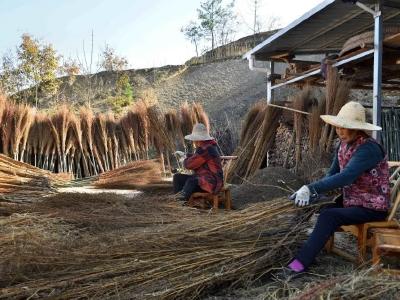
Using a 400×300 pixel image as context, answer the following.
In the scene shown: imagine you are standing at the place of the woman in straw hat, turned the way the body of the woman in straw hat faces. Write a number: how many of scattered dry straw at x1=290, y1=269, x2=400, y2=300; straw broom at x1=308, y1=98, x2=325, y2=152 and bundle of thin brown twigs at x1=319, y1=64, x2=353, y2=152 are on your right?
2

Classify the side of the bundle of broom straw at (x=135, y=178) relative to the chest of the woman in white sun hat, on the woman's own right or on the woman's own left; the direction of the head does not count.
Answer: on the woman's own right

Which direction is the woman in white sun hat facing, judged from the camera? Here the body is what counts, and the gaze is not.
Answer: to the viewer's left

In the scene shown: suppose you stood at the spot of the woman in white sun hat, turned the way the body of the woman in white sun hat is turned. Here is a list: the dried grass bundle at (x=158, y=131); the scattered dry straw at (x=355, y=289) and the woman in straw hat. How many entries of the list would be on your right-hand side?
1

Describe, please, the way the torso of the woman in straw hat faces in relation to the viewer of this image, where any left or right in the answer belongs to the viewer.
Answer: facing to the left of the viewer

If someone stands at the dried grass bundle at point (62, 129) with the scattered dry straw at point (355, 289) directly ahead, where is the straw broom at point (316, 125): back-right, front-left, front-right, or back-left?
front-left

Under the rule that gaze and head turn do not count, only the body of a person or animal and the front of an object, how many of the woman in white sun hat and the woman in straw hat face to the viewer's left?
2

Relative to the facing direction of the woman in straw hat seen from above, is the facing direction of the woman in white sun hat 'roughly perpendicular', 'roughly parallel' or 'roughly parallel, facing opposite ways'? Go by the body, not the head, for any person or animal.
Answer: roughly parallel

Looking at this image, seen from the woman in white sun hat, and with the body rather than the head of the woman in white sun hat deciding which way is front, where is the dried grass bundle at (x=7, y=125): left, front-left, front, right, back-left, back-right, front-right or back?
front-right

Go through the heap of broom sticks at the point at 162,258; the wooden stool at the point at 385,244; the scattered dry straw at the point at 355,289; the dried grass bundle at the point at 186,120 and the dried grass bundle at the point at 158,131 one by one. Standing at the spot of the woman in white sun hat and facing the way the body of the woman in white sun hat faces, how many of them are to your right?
2

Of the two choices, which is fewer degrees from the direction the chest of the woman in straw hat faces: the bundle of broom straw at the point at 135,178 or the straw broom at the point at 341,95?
the bundle of broom straw

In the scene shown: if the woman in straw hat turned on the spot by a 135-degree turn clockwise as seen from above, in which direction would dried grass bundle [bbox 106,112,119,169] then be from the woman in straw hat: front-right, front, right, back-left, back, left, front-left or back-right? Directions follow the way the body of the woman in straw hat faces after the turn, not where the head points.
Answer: left

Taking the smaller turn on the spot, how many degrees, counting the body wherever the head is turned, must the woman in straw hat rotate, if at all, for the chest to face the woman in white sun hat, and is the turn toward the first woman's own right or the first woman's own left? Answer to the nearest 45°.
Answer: approximately 45° to the first woman's own right
